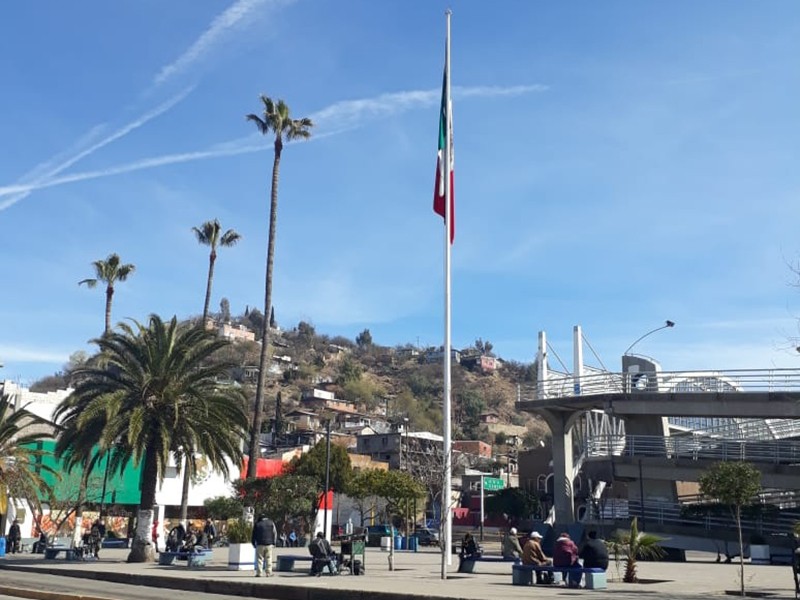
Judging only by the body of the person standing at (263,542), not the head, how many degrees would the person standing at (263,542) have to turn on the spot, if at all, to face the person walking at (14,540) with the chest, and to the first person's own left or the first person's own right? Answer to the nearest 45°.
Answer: approximately 45° to the first person's own left

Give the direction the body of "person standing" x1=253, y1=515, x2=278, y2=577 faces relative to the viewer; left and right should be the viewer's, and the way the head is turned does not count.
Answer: facing away from the viewer

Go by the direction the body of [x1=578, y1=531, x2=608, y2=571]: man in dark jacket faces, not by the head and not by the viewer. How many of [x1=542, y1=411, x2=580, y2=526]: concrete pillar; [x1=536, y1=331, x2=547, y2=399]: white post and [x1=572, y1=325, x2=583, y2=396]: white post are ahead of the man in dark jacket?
3

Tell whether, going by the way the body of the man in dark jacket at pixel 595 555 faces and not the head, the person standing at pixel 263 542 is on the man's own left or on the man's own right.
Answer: on the man's own left

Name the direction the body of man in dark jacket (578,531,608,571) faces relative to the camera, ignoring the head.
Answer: away from the camera

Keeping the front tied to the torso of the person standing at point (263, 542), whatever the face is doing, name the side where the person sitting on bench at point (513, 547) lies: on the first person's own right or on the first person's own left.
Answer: on the first person's own right

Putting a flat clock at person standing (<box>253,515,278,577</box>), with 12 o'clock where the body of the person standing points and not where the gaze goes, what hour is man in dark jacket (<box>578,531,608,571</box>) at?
The man in dark jacket is roughly at 4 o'clock from the person standing.

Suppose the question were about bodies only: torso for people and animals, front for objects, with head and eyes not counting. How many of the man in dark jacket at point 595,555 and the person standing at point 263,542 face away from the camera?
2

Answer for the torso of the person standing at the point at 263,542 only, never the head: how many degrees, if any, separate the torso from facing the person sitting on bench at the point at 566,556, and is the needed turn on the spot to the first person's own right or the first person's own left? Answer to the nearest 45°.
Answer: approximately 135° to the first person's own right

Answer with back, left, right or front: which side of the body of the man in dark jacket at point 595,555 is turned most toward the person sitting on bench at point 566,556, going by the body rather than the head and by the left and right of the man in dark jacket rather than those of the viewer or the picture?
left

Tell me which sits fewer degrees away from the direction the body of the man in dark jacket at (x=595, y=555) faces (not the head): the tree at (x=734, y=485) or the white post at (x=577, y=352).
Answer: the white post
